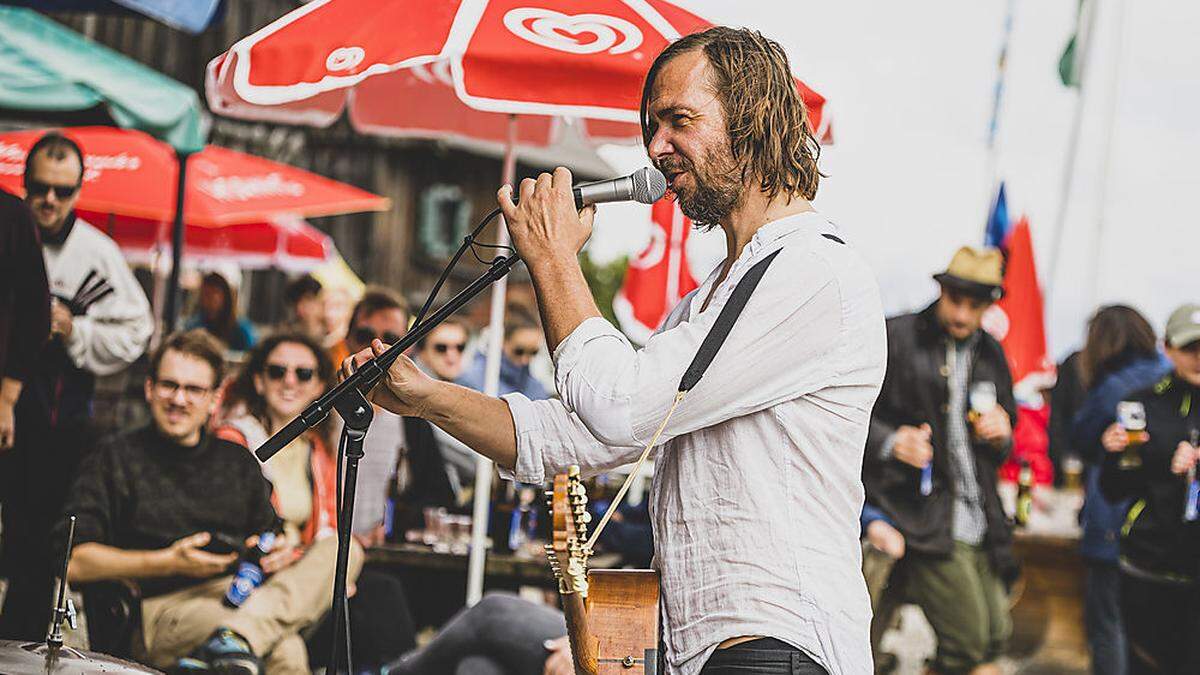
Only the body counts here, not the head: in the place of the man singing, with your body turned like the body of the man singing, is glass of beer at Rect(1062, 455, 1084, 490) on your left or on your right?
on your right

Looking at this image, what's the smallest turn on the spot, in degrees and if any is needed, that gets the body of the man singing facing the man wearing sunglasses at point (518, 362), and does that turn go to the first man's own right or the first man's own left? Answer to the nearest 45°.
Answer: approximately 90° to the first man's own right

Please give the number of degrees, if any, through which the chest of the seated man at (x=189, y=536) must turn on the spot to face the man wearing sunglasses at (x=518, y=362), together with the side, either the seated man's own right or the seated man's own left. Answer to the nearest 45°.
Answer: approximately 90° to the seated man's own left

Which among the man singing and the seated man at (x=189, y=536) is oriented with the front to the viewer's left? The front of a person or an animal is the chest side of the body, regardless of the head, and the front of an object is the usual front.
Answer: the man singing

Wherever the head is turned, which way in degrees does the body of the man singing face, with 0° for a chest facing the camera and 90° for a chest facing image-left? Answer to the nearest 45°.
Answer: approximately 90°

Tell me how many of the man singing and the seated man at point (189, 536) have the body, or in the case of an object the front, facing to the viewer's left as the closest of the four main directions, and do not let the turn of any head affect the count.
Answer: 1

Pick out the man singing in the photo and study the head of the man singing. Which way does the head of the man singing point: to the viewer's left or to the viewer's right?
to the viewer's left

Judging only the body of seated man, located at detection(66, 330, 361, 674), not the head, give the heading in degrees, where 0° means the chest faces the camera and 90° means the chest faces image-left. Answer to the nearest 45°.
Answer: approximately 315°

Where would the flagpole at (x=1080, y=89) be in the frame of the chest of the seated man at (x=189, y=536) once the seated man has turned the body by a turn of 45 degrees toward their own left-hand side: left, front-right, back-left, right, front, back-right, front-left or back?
front-left

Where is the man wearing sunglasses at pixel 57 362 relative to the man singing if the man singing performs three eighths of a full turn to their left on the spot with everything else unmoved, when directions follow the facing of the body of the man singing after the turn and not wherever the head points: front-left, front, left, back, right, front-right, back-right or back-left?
back

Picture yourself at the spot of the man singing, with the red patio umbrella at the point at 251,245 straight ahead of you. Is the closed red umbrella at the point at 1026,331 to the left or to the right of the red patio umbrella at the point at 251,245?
right

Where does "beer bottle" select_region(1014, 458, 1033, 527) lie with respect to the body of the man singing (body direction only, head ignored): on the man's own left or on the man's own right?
on the man's own right

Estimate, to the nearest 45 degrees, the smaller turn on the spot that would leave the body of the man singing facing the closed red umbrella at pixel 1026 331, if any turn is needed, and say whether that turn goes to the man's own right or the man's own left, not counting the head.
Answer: approximately 90° to the man's own right
